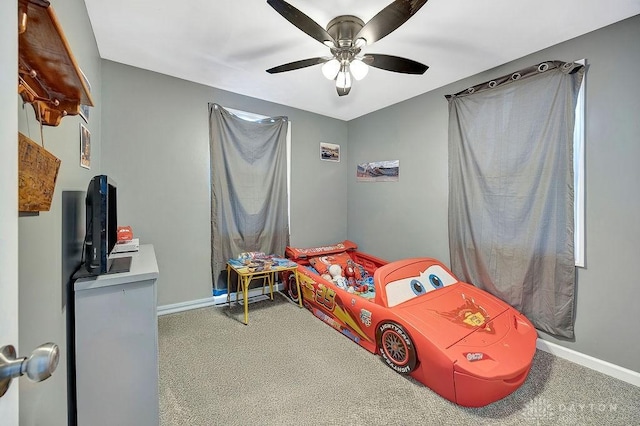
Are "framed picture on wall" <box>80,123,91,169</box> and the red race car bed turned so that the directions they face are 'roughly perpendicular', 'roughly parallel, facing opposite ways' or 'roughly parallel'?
roughly perpendicular

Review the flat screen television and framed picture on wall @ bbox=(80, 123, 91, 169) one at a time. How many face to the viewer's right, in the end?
2

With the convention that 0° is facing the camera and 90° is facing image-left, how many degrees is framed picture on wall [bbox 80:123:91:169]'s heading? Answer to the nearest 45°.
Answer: approximately 270°

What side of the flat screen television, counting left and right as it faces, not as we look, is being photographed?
right

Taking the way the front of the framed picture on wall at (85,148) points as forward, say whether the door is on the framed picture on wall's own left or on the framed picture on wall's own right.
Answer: on the framed picture on wall's own right

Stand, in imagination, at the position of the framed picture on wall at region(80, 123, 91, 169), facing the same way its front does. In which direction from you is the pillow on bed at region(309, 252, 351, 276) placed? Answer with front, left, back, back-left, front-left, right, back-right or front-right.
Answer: front

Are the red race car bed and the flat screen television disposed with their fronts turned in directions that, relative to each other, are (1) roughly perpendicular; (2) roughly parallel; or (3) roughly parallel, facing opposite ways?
roughly perpendicular

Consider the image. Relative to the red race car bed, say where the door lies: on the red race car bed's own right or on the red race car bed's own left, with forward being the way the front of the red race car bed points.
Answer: on the red race car bed's own right

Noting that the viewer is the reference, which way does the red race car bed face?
facing the viewer and to the right of the viewer

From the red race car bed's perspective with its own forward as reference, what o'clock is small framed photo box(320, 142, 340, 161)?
The small framed photo is roughly at 6 o'clock from the red race car bed.

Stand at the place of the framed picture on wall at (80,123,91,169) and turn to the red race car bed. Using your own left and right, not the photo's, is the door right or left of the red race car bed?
right

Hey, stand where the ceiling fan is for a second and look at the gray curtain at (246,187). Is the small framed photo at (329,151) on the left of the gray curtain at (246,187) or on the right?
right

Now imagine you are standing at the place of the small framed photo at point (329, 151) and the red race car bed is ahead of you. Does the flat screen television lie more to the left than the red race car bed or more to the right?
right

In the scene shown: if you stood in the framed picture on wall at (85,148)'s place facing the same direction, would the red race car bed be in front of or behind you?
in front
